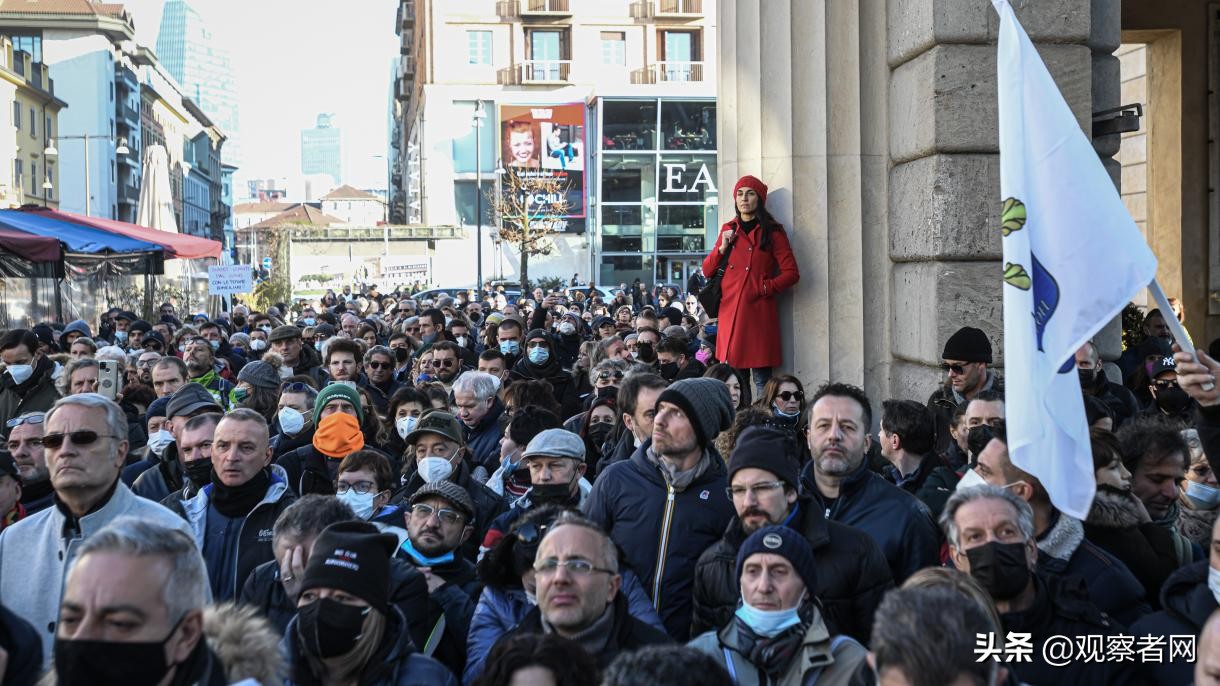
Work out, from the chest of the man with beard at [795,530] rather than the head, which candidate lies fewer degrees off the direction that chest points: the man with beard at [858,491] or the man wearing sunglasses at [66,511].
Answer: the man wearing sunglasses

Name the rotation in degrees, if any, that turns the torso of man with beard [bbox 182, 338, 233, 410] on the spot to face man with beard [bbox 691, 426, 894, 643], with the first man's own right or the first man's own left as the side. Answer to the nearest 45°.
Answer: approximately 45° to the first man's own left

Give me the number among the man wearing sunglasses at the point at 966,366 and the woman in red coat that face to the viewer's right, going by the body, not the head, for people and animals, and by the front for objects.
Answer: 0

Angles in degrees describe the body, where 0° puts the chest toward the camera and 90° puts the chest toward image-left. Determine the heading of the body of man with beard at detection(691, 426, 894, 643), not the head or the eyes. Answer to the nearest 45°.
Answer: approximately 45°

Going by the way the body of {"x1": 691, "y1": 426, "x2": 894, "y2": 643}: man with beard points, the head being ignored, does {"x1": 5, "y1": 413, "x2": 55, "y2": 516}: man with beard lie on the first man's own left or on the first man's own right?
on the first man's own right

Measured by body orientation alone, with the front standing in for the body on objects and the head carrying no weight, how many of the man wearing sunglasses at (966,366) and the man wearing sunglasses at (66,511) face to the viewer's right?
0

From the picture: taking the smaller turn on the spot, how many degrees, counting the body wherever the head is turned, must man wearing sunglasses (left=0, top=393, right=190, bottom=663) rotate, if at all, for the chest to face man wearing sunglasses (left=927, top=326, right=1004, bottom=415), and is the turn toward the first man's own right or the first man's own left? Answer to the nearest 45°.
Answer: approximately 135° to the first man's own left

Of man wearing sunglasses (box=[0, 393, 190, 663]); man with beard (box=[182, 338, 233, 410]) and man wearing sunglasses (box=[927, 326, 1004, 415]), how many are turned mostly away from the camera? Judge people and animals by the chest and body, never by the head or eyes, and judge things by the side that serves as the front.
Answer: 0

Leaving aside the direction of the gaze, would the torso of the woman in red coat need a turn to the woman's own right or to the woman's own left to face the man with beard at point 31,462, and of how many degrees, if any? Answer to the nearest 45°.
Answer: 0° — they already face them

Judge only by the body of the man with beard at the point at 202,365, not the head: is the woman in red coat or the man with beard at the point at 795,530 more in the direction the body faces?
the man with beard

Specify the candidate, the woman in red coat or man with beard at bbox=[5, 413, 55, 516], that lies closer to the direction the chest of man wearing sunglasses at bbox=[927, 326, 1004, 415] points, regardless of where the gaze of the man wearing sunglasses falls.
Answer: the man with beard

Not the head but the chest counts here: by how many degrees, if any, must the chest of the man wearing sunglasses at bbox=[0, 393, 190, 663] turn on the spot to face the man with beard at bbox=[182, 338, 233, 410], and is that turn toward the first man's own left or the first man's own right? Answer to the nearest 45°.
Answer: approximately 135° to the first man's own right

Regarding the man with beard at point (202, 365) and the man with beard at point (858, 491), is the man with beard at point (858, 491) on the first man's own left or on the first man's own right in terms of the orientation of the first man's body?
on the first man's own left

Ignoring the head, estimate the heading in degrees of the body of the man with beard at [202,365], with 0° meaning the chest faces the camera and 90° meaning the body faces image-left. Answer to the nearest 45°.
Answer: approximately 45°

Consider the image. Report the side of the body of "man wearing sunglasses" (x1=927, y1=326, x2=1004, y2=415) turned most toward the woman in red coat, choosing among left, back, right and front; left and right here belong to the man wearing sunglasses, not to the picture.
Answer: right
